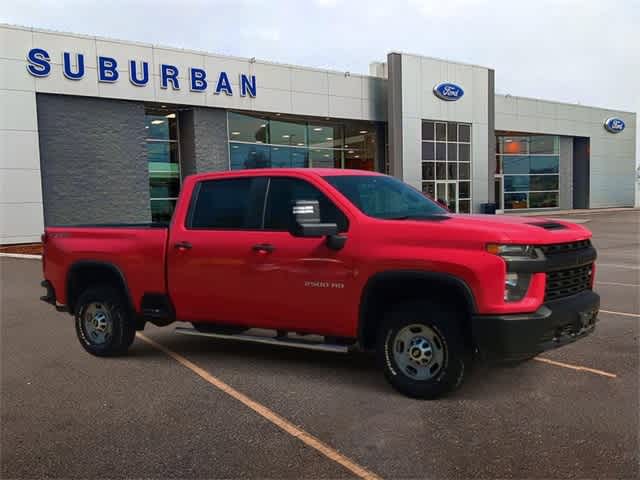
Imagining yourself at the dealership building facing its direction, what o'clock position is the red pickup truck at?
The red pickup truck is roughly at 1 o'clock from the dealership building.

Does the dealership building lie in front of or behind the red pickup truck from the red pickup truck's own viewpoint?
behind

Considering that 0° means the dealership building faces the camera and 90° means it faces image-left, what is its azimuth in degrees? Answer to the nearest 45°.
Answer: approximately 315°

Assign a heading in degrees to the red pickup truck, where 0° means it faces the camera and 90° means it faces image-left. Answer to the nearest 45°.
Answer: approximately 315°
